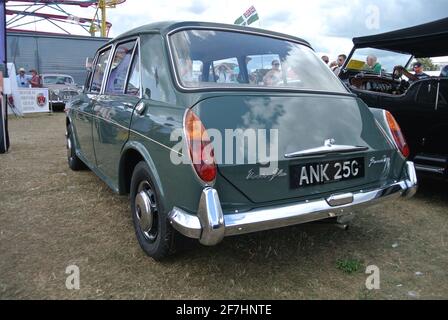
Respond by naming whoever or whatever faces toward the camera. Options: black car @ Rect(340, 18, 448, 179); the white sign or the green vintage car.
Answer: the white sign

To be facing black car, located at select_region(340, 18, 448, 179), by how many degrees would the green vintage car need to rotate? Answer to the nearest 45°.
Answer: approximately 90° to its right

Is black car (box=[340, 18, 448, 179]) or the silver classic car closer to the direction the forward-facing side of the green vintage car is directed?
the silver classic car

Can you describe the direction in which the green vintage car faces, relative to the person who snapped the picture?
facing away from the viewer and to the left of the viewer

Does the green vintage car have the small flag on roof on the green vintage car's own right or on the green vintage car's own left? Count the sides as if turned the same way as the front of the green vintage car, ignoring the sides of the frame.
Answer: on the green vintage car's own right

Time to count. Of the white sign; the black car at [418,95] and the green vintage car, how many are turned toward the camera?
1

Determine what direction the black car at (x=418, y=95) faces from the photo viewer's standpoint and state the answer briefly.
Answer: facing away from the viewer and to the left of the viewer

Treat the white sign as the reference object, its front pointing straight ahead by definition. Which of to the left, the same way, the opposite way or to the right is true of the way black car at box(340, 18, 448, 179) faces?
the opposite way

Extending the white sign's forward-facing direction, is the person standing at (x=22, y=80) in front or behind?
behind

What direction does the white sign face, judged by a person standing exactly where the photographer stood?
facing the viewer

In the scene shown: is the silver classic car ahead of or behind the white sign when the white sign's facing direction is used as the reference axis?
behind

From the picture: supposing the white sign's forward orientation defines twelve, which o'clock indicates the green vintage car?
The green vintage car is roughly at 12 o'clock from the white sign.

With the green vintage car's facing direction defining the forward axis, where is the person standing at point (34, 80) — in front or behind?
in front
